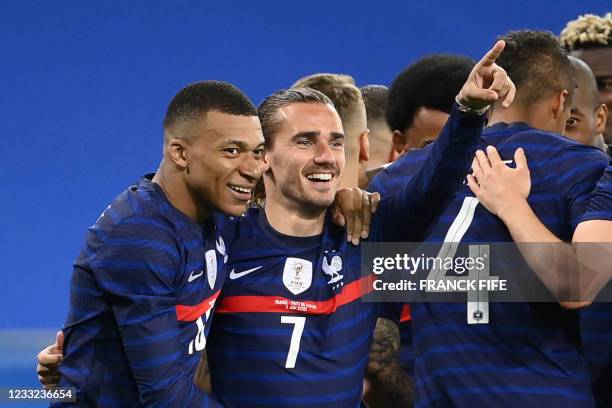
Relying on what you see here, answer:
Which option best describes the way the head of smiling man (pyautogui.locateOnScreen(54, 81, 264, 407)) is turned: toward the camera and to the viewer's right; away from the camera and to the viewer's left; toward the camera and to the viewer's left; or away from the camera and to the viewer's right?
toward the camera and to the viewer's right

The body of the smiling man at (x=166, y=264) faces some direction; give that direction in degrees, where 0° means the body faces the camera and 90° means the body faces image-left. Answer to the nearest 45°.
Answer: approximately 315°
